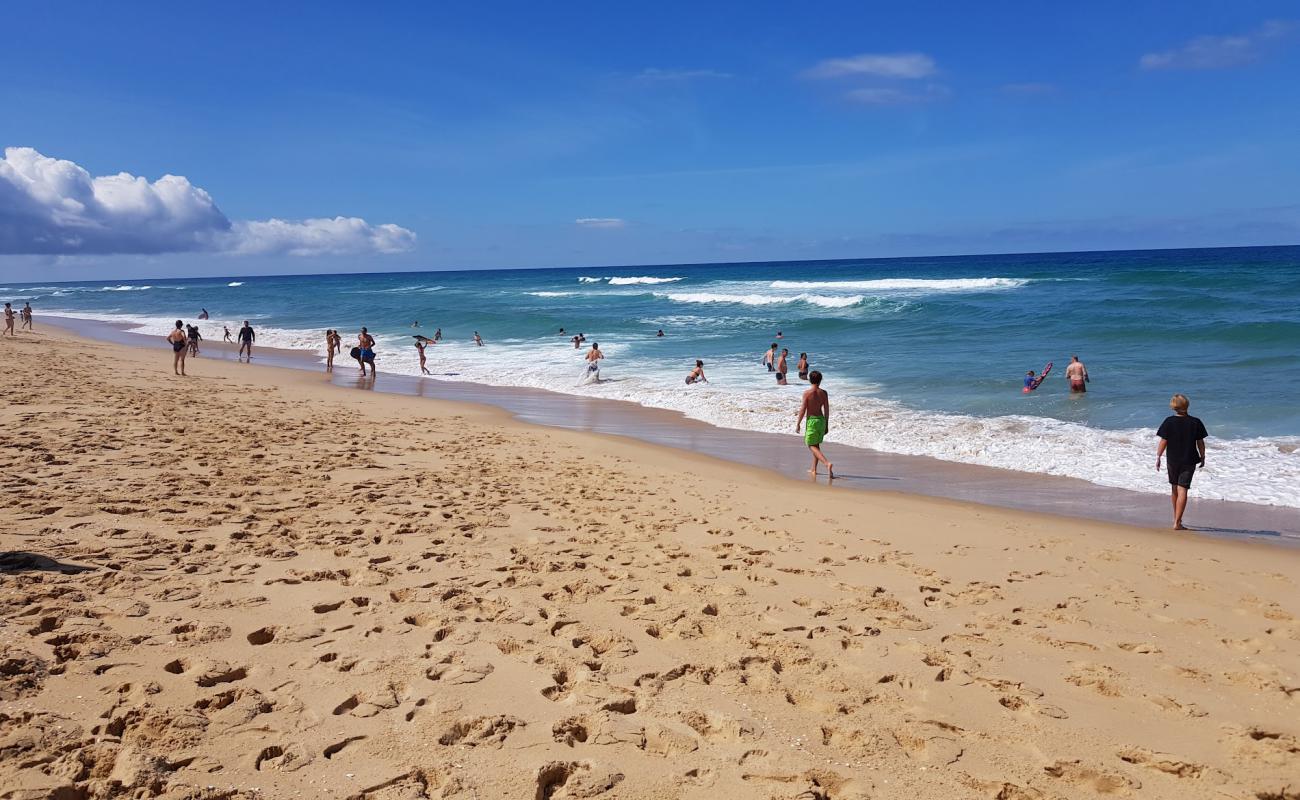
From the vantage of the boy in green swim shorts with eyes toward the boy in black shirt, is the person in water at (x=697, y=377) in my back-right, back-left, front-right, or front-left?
back-left

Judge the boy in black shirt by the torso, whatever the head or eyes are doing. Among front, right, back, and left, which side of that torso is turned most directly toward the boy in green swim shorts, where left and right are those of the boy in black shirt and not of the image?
left

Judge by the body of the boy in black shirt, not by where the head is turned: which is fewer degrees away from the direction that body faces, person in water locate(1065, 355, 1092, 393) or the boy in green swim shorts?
the person in water

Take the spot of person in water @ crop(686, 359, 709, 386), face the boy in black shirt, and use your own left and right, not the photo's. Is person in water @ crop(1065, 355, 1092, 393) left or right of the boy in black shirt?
left

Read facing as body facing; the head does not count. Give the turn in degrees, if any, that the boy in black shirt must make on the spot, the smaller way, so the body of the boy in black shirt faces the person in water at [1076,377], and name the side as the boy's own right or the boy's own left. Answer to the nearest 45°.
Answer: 0° — they already face them

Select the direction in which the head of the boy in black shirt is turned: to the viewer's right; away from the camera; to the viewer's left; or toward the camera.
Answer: away from the camera

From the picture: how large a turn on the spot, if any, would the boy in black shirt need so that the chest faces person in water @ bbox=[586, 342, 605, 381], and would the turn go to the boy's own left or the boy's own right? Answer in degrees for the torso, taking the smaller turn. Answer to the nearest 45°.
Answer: approximately 45° to the boy's own left

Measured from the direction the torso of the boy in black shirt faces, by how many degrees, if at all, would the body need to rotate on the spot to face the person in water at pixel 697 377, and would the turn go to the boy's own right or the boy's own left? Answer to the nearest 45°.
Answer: approximately 45° to the boy's own left

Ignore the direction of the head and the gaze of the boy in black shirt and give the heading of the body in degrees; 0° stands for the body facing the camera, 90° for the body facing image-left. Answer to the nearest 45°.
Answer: approximately 180°

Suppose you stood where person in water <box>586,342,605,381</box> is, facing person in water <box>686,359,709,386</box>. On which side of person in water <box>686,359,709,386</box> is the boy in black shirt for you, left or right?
right
